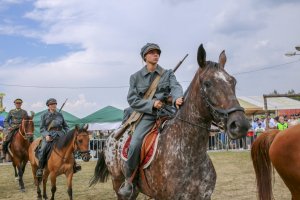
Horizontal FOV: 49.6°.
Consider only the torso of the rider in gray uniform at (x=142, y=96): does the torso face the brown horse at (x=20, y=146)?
no

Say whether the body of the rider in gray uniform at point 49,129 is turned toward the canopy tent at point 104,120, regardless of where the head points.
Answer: no

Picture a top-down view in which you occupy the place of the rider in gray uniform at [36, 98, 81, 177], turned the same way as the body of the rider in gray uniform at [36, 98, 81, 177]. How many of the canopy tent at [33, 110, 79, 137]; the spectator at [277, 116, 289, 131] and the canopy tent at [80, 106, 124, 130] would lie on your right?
0

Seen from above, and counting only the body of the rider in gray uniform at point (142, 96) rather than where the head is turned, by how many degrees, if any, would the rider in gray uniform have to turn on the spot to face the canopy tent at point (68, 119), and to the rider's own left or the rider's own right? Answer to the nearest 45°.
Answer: approximately 135° to the rider's own left

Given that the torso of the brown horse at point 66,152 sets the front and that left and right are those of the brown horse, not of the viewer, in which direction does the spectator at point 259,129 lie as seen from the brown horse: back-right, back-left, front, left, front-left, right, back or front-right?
left

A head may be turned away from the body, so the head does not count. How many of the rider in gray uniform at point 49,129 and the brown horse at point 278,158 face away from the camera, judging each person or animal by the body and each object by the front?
0

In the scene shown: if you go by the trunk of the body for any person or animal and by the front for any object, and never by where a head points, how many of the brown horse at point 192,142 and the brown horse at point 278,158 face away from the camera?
0

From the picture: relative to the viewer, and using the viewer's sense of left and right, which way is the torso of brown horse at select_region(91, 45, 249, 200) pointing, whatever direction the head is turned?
facing the viewer and to the right of the viewer

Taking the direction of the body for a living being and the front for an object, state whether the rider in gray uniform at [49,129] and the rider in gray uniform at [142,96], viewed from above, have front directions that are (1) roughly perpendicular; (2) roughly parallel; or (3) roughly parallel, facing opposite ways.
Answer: roughly parallel

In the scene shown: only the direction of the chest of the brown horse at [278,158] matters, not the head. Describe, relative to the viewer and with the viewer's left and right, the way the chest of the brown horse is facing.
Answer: facing to the right of the viewer

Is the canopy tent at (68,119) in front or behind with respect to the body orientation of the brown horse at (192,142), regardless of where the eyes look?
behind

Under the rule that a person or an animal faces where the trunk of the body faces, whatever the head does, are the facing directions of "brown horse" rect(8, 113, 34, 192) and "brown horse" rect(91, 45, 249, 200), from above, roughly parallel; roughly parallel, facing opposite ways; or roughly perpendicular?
roughly parallel

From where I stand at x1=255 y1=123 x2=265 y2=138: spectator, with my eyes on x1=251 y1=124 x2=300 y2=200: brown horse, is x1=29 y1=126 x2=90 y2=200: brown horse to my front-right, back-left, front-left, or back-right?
front-right

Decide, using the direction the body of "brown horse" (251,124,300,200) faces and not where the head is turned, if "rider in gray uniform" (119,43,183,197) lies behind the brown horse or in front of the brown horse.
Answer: behind

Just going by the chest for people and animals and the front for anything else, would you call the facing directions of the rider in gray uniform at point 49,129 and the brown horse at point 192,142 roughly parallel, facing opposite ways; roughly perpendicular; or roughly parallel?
roughly parallel

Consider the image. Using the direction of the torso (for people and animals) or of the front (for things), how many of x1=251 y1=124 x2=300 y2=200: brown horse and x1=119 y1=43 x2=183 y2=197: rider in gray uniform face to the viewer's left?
0

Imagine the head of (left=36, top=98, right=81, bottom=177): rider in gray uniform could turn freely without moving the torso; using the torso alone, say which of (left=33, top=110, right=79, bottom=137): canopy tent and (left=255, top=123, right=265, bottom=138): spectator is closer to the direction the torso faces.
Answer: the spectator

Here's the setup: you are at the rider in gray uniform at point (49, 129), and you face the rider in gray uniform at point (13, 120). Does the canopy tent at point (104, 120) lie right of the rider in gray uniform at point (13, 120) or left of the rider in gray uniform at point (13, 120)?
right
